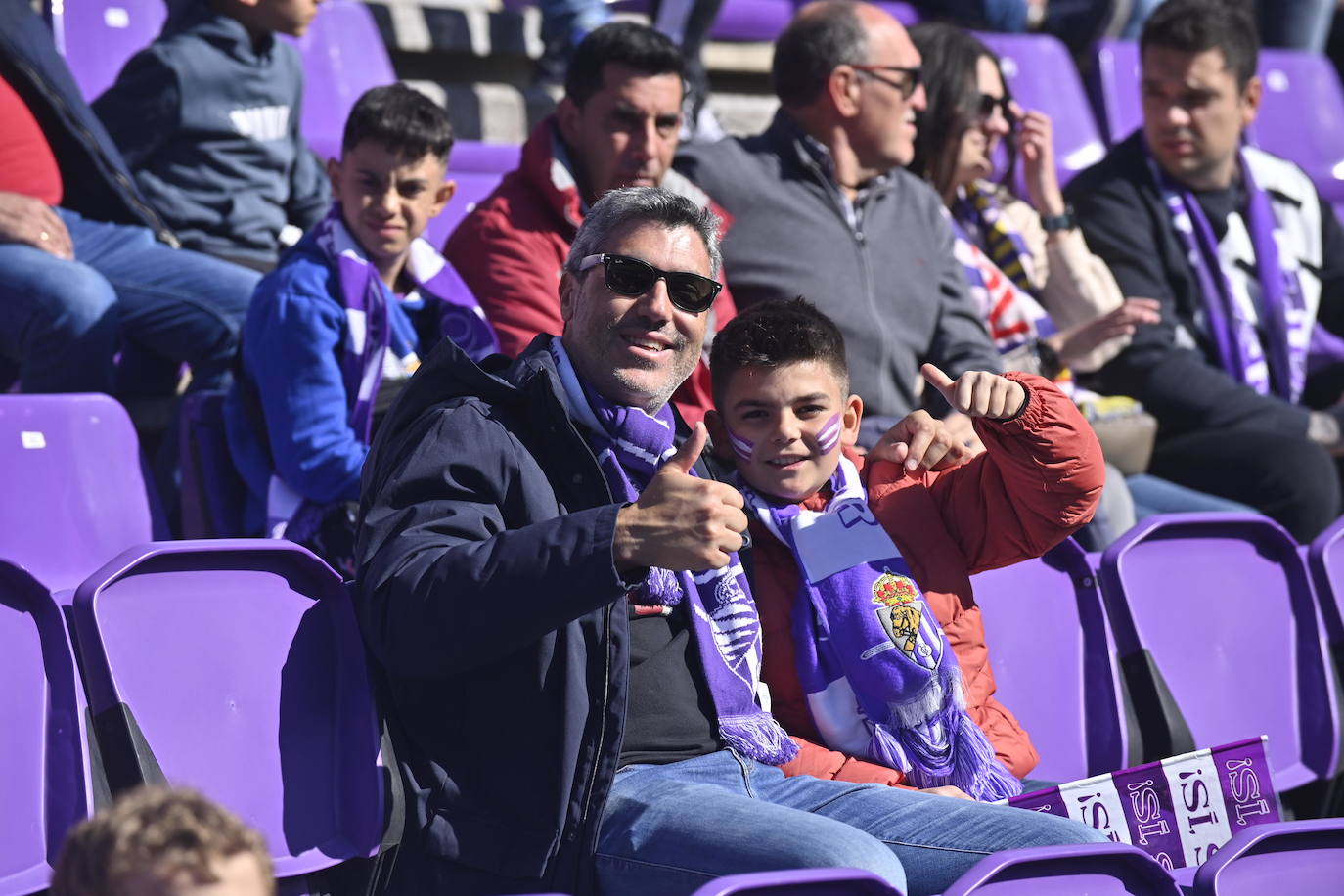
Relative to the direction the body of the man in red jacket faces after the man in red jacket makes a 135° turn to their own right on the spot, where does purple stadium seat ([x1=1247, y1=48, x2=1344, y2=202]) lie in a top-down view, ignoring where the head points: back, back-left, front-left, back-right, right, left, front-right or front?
back-right

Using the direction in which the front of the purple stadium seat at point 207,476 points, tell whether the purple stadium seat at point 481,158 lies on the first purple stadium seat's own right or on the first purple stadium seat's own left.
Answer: on the first purple stadium seat's own left

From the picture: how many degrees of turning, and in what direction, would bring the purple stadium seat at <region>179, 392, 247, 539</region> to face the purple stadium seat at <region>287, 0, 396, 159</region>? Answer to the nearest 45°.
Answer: approximately 135° to its left

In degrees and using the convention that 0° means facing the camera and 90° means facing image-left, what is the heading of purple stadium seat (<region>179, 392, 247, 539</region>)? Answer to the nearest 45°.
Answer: approximately 315°

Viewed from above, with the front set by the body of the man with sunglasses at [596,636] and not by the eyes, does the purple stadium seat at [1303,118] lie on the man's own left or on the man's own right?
on the man's own left

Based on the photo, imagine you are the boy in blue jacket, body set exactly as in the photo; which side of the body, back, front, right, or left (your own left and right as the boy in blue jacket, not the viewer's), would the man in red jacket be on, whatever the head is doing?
left

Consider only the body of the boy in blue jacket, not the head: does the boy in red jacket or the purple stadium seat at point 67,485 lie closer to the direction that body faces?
the boy in red jacket

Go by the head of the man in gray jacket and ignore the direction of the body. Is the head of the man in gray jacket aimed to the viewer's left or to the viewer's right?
to the viewer's right
